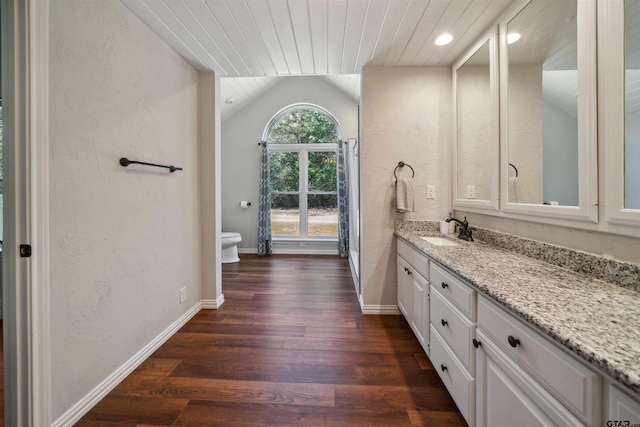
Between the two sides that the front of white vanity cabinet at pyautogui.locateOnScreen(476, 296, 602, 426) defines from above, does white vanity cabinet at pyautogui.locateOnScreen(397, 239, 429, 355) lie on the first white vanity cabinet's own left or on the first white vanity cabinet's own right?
on the first white vanity cabinet's own right

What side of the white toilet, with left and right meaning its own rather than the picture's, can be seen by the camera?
right

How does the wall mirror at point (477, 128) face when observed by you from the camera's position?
facing the viewer and to the left of the viewer

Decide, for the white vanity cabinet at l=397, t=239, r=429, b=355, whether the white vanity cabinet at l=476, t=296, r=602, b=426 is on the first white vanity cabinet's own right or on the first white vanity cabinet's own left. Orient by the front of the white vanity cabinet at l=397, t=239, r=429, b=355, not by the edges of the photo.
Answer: on the first white vanity cabinet's own left

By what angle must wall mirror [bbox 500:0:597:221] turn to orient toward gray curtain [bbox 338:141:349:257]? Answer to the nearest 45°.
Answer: approximately 90° to its right

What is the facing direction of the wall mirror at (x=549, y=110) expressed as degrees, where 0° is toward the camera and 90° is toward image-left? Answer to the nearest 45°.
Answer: approximately 45°

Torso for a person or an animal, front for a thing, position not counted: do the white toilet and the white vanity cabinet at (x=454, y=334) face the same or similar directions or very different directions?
very different directions

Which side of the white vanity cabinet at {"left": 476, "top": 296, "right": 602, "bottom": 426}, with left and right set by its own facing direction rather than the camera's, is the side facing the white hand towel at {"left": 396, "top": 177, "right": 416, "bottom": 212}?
right

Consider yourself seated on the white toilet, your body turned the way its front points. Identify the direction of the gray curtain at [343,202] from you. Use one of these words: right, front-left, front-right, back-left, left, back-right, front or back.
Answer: front

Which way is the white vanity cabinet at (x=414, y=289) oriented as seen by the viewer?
to the viewer's left
